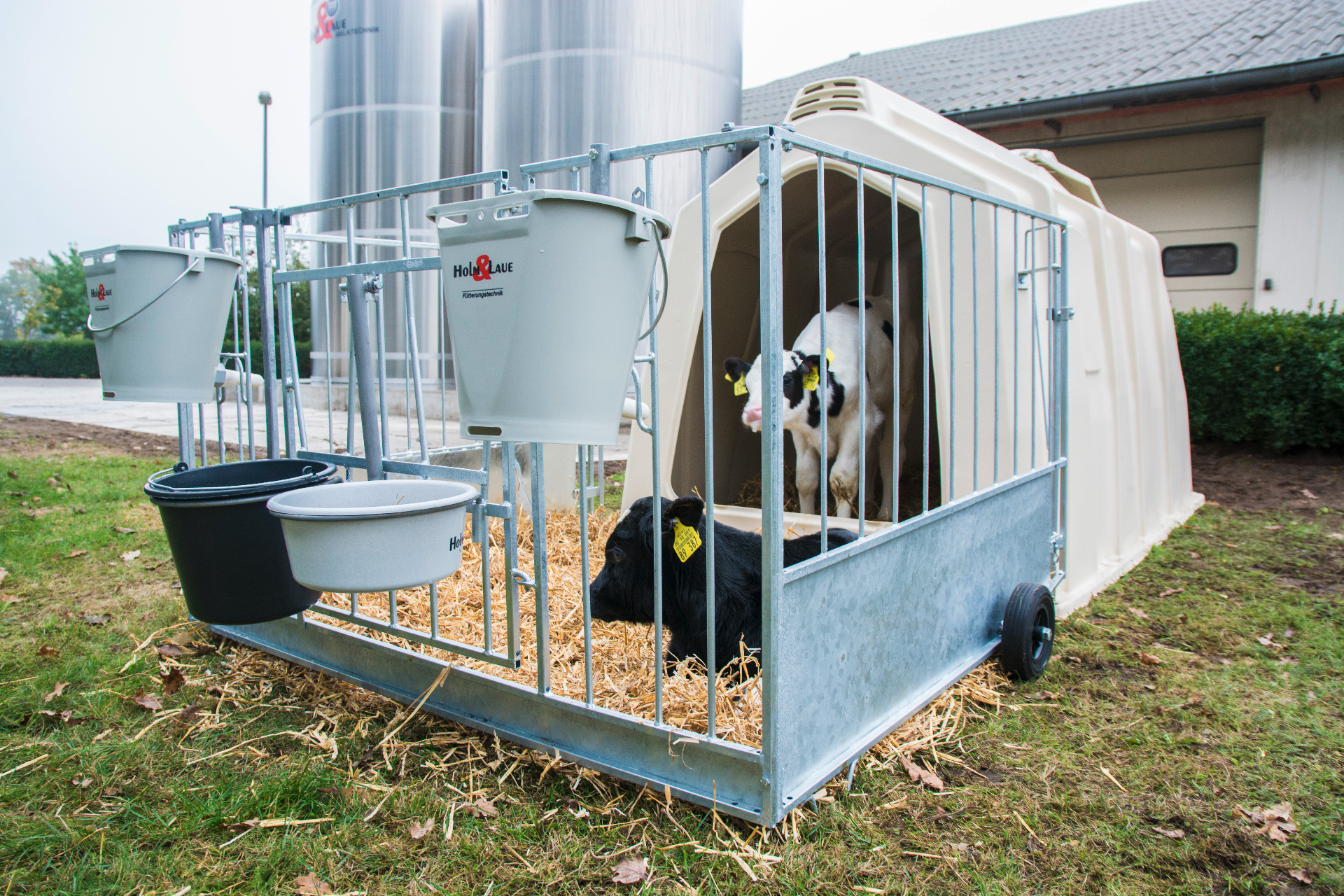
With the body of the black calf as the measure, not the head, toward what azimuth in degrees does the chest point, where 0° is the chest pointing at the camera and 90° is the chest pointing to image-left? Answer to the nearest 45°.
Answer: approximately 90°

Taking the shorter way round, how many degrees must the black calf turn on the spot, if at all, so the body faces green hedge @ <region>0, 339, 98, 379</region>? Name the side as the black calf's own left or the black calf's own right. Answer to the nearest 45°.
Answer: approximately 45° to the black calf's own right

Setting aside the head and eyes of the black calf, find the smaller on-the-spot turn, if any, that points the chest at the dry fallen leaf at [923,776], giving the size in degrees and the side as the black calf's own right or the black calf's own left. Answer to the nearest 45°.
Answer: approximately 135° to the black calf's own left

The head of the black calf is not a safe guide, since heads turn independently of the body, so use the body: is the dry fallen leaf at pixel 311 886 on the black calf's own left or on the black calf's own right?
on the black calf's own left

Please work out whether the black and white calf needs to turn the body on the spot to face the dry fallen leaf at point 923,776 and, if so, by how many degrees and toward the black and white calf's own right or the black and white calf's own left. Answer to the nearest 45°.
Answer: approximately 45° to the black and white calf's own left

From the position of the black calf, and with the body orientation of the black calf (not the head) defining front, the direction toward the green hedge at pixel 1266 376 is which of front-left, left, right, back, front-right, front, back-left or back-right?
back-right

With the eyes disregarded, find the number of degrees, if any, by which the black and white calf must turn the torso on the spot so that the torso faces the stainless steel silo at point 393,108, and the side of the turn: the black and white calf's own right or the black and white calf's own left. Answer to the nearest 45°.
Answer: approximately 90° to the black and white calf's own right

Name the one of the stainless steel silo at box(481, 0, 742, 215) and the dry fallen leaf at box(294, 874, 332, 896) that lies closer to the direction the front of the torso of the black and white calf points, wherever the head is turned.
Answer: the dry fallen leaf
